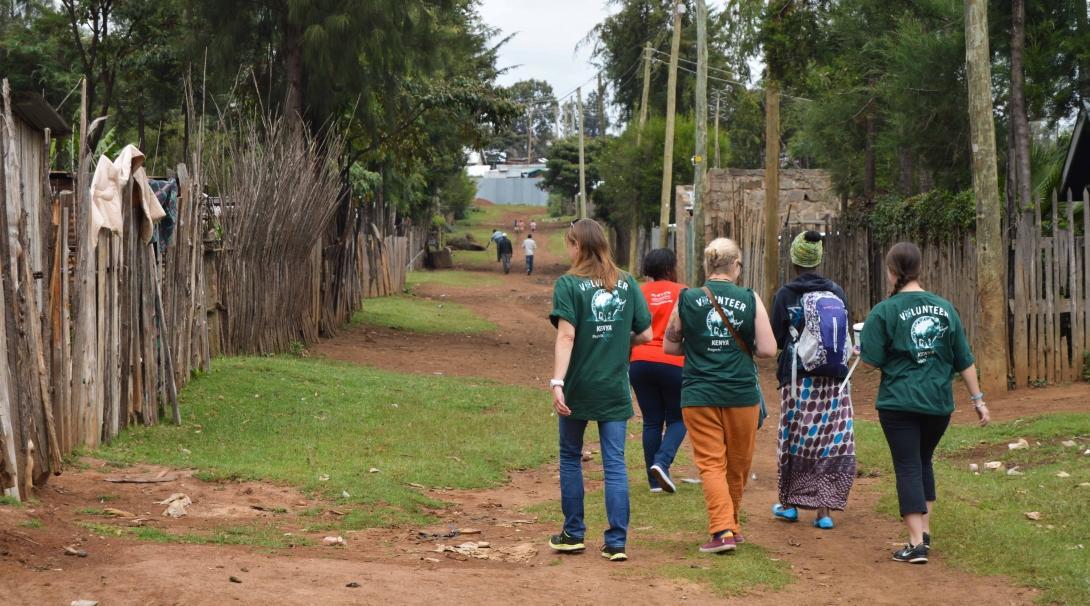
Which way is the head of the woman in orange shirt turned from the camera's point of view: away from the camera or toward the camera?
away from the camera

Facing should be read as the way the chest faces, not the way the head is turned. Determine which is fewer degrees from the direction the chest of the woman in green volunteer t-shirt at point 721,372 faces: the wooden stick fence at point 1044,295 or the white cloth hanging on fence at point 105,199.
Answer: the wooden stick fence

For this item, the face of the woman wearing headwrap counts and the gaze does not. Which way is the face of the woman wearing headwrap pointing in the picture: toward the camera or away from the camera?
away from the camera

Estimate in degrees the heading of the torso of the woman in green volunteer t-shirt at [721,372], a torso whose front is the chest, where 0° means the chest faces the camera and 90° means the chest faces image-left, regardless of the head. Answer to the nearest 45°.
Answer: approximately 180°
